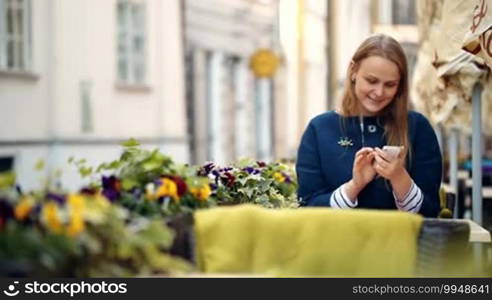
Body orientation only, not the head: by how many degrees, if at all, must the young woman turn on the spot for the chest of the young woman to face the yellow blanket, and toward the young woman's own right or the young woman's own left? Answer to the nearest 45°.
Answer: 0° — they already face it

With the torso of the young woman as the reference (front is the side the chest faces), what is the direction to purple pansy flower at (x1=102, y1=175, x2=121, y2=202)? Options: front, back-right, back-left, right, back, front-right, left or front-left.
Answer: front-right

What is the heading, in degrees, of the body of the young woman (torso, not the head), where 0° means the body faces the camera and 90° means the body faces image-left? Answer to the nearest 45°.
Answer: approximately 0°

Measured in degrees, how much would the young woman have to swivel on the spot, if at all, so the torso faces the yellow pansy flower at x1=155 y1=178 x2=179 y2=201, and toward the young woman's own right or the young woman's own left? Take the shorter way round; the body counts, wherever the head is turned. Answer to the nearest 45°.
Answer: approximately 45° to the young woman's own right
